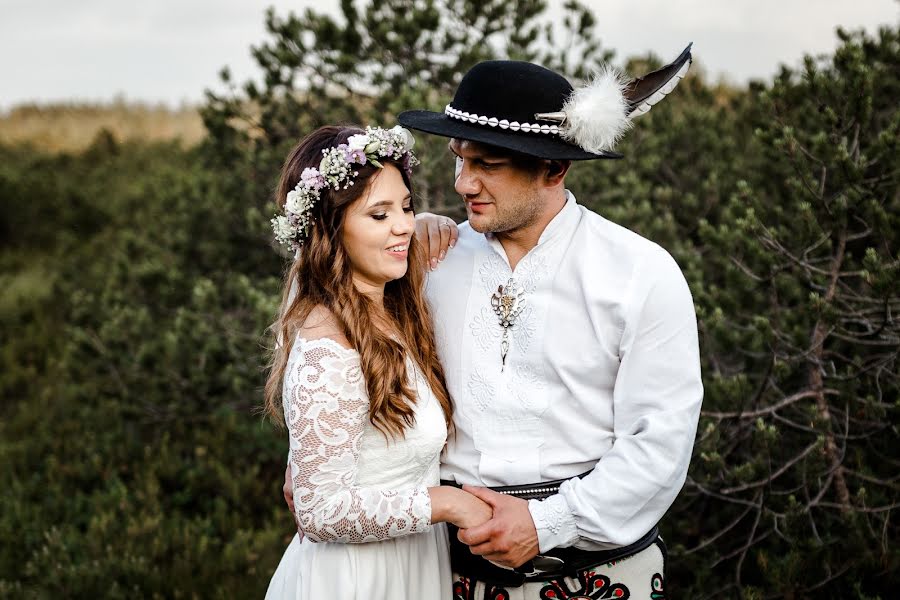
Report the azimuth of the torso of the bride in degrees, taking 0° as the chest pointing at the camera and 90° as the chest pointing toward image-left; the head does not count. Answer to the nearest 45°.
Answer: approximately 315°

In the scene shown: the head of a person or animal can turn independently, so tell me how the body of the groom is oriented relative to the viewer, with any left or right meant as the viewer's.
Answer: facing the viewer and to the left of the viewer

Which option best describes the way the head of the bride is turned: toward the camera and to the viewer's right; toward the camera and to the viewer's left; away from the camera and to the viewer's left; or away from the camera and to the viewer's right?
toward the camera and to the viewer's right

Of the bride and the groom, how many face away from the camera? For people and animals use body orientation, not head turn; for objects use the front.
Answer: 0

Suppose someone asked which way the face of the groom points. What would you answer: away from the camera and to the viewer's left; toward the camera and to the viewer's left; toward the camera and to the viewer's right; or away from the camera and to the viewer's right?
toward the camera and to the viewer's left

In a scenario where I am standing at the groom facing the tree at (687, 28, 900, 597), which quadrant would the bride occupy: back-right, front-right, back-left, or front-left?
back-left

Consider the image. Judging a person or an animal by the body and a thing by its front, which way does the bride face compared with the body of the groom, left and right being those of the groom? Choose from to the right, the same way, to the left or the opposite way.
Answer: to the left

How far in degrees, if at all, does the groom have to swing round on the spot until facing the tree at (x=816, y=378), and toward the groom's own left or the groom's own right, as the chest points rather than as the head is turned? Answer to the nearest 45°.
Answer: approximately 180°

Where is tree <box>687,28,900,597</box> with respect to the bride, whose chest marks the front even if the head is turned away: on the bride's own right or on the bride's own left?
on the bride's own left
